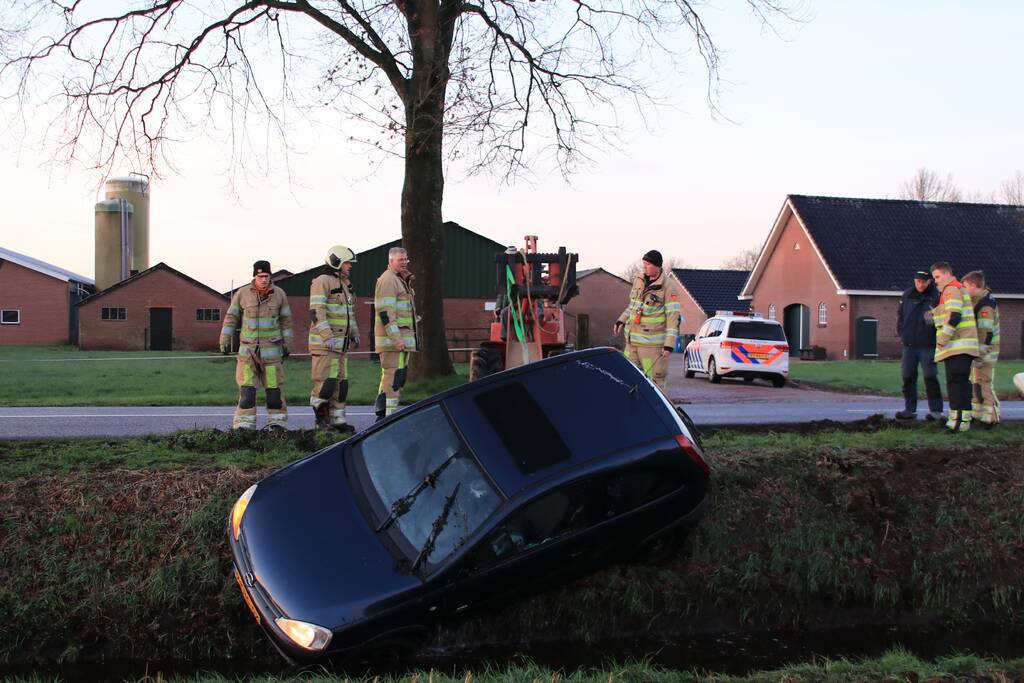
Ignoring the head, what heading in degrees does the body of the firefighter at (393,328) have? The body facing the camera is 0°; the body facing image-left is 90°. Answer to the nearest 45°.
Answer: approximately 315°

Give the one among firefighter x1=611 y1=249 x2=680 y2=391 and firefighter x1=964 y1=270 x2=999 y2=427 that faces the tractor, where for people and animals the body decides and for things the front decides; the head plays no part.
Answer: firefighter x1=964 y1=270 x2=999 y2=427

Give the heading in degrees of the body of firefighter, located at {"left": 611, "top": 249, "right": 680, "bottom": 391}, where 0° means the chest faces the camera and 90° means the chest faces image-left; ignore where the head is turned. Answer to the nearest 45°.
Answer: approximately 45°

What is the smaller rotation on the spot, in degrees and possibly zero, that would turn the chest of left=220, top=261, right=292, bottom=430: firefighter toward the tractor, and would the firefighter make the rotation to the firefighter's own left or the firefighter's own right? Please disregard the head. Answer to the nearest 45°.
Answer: approximately 135° to the firefighter's own left

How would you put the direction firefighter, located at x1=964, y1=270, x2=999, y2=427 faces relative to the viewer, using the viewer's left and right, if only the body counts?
facing to the left of the viewer

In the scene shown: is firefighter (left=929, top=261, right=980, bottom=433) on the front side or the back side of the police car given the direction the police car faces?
on the back side

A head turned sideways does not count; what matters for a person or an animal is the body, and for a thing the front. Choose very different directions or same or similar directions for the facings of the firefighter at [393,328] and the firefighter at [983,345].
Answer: very different directions

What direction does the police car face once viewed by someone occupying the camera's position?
facing away from the viewer and to the left of the viewer

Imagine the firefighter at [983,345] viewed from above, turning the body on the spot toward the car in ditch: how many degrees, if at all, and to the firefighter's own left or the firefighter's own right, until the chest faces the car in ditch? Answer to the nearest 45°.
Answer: approximately 90° to the firefighter's own left

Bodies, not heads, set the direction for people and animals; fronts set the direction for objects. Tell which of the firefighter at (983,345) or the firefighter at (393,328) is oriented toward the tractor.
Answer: the firefighter at (983,345)

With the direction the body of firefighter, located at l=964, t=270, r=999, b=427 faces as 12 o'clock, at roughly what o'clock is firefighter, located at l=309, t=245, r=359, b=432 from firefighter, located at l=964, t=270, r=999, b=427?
firefighter, located at l=309, t=245, r=359, b=432 is roughly at 11 o'clock from firefighter, located at l=964, t=270, r=999, b=427.
